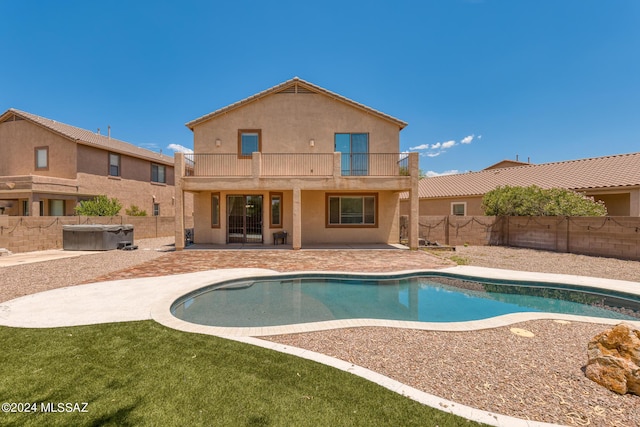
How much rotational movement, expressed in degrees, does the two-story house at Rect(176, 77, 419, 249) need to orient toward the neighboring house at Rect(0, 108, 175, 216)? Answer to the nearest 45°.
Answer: approximately 90° to its left

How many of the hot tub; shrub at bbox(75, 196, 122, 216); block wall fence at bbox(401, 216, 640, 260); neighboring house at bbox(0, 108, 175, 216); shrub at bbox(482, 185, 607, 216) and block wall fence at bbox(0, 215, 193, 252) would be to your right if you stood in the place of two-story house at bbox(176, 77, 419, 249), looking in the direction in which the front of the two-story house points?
2

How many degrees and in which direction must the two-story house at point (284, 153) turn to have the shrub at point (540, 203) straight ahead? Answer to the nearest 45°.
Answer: approximately 90° to its right

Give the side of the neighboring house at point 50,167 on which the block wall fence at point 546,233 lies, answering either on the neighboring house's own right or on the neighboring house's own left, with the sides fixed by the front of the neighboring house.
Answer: on the neighboring house's own right

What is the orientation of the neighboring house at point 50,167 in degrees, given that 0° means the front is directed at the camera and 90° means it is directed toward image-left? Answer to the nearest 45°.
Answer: approximately 225°

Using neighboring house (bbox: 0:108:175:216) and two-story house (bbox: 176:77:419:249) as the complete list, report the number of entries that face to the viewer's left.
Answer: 0

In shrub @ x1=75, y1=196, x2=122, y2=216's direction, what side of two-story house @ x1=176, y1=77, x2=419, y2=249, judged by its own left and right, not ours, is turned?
left

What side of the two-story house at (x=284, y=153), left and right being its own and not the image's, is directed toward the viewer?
back
